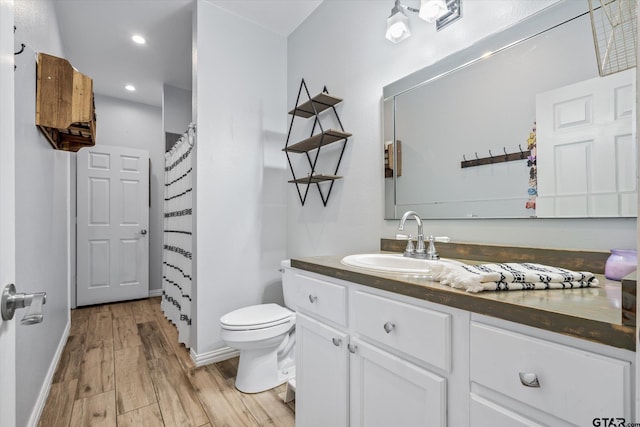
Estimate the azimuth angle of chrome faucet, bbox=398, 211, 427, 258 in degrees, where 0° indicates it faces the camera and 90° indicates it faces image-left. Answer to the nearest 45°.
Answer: approximately 45°

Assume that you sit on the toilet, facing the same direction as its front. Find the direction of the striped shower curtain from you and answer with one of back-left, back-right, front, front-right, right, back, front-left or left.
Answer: right

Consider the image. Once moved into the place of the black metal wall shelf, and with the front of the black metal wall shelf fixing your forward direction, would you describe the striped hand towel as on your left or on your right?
on your left

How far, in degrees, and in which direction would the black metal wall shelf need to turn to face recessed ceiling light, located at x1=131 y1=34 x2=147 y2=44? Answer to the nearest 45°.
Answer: approximately 45° to its right

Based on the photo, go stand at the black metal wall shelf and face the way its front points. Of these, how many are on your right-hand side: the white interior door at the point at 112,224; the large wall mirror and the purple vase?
1

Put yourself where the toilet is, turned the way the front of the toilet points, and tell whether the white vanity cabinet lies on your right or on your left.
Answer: on your left

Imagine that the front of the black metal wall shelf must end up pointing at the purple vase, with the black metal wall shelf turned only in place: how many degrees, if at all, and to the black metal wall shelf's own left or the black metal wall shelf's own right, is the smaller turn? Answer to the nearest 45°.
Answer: approximately 90° to the black metal wall shelf's own left

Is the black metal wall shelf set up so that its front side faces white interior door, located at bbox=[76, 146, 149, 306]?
no

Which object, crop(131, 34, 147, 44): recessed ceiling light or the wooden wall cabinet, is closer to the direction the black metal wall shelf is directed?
the wooden wall cabinet

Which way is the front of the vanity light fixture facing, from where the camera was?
facing the viewer and to the left of the viewer

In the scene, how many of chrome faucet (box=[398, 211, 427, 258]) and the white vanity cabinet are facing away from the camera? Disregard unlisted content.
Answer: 0

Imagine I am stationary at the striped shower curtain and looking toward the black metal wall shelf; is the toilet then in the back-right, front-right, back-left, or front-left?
front-right

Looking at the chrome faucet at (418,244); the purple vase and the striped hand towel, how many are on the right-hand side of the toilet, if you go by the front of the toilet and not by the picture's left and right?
0

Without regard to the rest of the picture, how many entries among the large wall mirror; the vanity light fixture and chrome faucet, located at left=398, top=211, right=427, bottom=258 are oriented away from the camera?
0

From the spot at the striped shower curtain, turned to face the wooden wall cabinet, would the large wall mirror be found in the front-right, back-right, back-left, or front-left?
front-left
